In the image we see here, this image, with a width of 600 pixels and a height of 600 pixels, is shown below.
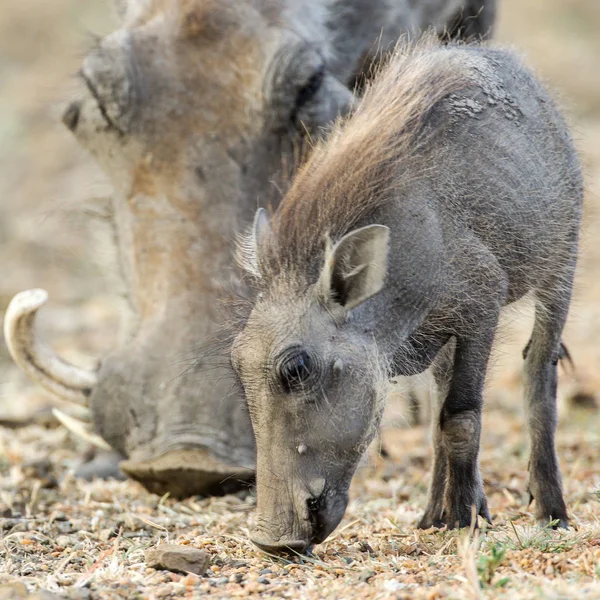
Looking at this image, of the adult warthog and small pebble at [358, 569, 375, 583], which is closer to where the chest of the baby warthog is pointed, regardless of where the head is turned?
the small pebble

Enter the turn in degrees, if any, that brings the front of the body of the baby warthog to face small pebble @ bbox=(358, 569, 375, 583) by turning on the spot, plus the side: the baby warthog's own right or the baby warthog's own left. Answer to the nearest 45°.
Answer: approximately 45° to the baby warthog's own left

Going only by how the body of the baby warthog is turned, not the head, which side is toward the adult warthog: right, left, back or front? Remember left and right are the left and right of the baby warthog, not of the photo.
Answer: right

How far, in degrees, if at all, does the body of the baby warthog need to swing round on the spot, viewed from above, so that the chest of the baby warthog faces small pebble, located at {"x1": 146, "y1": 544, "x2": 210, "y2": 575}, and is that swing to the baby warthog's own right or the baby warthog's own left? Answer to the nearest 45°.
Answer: approximately 45° to the baby warthog's own left

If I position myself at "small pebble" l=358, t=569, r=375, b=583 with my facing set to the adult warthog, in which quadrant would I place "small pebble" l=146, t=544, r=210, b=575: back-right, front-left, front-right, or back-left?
front-left

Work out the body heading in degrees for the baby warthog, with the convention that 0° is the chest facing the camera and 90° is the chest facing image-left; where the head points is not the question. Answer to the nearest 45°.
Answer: approximately 45°

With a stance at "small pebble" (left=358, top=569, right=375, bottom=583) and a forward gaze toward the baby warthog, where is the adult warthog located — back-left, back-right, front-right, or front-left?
front-left

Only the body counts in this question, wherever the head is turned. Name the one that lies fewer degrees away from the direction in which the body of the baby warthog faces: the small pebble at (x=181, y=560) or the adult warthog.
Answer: the small pebble
